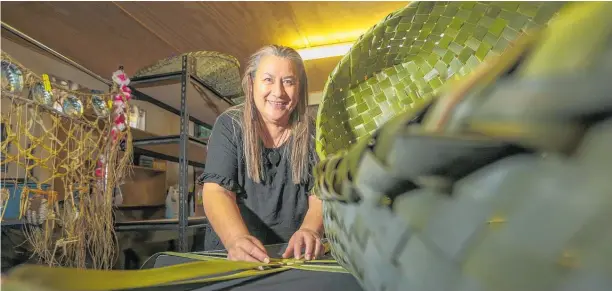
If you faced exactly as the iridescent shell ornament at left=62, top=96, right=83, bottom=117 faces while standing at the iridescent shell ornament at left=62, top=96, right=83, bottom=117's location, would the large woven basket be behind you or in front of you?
in front

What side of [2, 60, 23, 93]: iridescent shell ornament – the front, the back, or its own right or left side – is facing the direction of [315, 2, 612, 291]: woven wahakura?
front

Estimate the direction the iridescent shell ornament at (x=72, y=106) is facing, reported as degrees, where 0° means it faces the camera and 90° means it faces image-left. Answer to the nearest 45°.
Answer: approximately 0°

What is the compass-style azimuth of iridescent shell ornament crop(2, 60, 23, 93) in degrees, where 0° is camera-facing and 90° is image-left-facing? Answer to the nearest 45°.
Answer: approximately 0°

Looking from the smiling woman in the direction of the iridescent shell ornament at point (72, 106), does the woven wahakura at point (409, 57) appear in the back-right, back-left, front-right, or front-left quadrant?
back-left

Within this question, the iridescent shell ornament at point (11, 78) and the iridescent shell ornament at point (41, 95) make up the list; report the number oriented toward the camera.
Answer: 2
